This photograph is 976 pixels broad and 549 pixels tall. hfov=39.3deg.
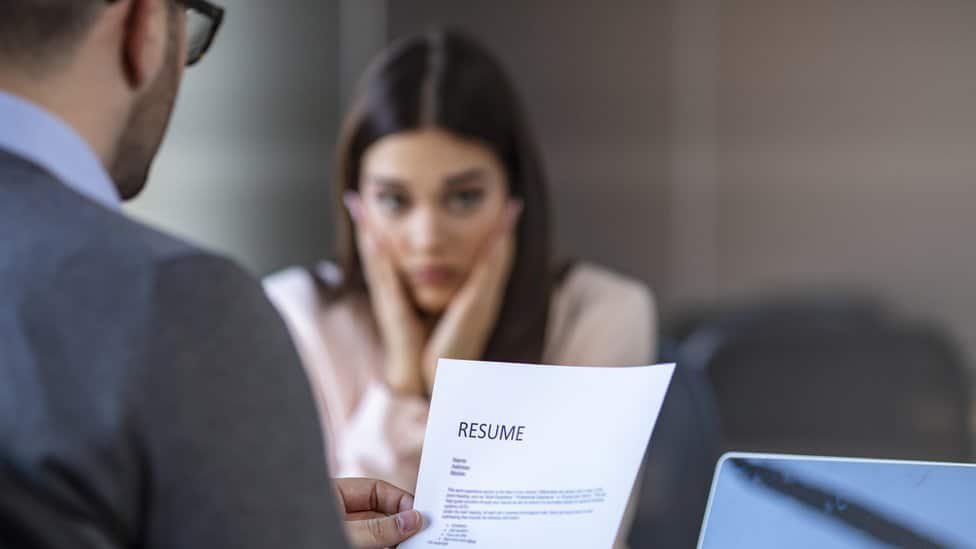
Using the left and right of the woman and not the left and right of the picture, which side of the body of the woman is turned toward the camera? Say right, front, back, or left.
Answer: front

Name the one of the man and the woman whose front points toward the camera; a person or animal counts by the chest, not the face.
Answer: the woman

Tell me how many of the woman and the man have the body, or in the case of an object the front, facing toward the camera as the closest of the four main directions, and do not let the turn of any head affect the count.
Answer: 1

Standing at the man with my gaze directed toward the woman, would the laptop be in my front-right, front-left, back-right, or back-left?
front-right

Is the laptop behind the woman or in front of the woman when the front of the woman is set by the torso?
in front

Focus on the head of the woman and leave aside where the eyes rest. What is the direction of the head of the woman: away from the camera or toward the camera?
toward the camera

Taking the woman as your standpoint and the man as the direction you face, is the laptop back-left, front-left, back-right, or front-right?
front-left

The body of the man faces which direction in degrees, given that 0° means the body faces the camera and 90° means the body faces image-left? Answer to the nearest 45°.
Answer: approximately 225°

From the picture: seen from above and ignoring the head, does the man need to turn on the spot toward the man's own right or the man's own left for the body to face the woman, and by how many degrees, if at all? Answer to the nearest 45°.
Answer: approximately 45° to the man's own left

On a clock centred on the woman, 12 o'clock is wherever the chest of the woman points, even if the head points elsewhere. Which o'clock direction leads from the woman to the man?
The man is roughly at 12 o'clock from the woman.
